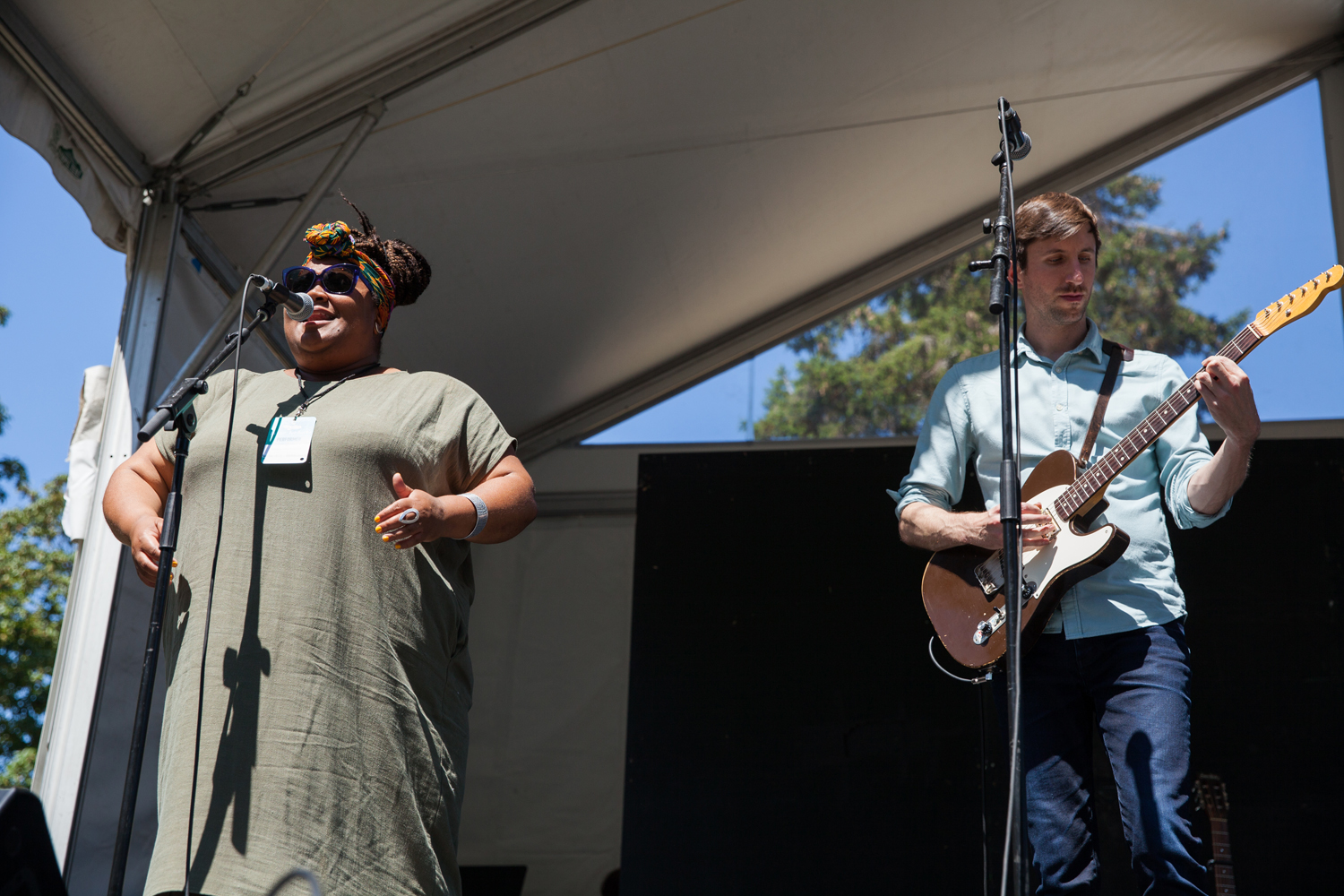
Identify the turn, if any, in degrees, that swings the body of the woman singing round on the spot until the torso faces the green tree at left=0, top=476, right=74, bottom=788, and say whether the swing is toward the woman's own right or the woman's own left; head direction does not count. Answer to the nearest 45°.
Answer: approximately 135° to the woman's own right

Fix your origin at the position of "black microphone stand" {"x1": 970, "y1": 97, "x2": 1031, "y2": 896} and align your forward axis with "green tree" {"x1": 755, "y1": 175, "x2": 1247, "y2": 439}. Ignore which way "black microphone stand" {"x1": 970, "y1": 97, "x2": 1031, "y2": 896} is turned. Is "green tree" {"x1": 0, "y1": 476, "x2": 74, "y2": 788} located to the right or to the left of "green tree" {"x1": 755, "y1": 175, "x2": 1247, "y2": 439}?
left

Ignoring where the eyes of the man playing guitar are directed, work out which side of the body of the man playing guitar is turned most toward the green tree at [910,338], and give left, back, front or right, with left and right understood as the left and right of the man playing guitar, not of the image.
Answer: back

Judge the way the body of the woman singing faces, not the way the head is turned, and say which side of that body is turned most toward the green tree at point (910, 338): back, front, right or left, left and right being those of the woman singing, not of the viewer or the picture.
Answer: back

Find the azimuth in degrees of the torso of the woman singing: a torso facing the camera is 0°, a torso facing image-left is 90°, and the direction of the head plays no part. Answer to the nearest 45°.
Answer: approximately 45°

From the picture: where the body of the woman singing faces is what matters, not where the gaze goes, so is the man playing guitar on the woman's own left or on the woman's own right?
on the woman's own left

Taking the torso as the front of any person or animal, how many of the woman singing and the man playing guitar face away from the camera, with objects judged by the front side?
0

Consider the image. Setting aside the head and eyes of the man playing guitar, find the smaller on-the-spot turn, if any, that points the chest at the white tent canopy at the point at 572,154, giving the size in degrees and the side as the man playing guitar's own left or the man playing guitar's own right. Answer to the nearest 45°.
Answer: approximately 135° to the man playing guitar's own right

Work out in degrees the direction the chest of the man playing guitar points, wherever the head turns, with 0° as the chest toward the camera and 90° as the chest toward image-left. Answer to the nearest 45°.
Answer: approximately 0°
